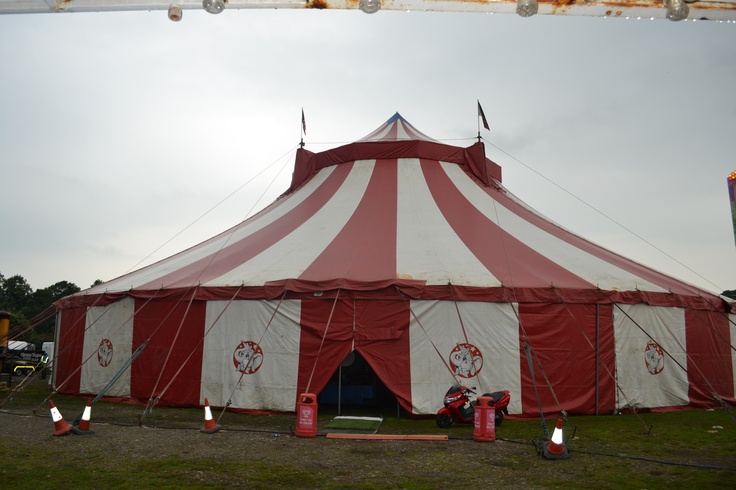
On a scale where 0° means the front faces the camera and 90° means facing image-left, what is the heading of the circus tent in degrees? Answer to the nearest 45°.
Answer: approximately 0°

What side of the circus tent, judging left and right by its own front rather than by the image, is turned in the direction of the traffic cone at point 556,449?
front

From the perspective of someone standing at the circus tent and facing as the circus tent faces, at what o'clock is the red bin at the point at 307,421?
The red bin is roughly at 1 o'clock from the circus tent.

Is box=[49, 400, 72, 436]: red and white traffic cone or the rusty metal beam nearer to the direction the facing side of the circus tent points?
the rusty metal beam

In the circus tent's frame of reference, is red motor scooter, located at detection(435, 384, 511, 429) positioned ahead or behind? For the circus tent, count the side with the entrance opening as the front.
ahead

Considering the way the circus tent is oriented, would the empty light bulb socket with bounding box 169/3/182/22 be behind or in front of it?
in front

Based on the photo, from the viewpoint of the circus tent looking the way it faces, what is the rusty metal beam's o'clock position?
The rusty metal beam is roughly at 12 o'clock from the circus tent.
